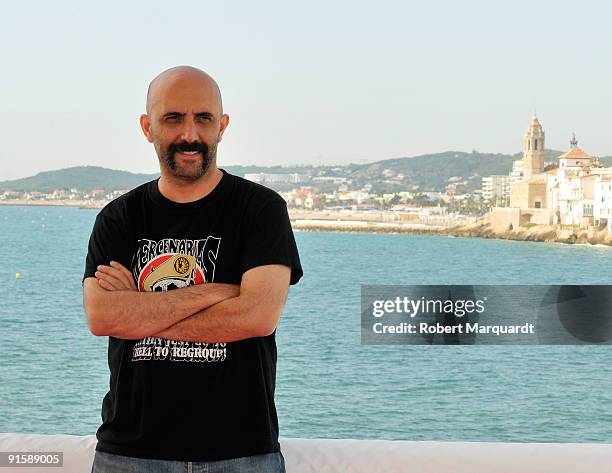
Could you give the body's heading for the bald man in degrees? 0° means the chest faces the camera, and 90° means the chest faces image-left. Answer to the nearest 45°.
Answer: approximately 0°

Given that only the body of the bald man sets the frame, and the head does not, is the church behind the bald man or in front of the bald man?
behind
